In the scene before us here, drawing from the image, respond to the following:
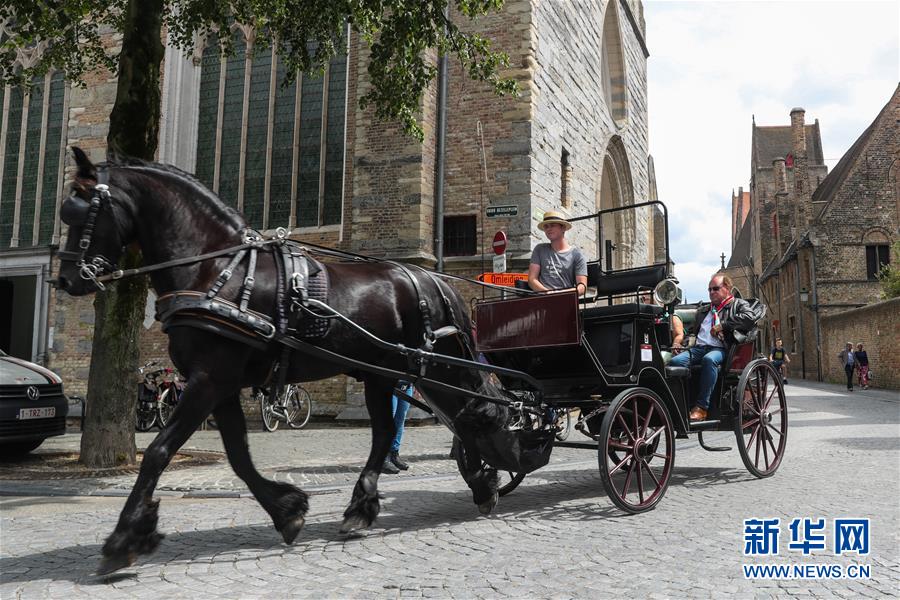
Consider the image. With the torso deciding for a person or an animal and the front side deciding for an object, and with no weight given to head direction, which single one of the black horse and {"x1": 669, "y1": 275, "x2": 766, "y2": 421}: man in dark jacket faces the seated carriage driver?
the man in dark jacket

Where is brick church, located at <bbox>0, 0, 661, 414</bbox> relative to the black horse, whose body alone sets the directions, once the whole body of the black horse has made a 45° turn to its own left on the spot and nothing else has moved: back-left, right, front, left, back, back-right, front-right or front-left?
back

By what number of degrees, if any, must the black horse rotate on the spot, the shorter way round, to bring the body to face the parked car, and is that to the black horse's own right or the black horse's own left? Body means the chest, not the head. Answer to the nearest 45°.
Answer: approximately 90° to the black horse's own right

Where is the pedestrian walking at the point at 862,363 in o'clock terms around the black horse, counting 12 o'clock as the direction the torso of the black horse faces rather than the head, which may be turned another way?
The pedestrian walking is roughly at 6 o'clock from the black horse.

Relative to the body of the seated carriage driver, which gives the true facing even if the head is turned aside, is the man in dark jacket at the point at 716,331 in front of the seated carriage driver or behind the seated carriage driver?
behind

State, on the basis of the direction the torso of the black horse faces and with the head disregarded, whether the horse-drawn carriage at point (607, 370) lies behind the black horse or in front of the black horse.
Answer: behind

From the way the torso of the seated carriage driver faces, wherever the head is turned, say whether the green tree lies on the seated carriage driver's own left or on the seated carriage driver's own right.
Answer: on the seated carriage driver's own right

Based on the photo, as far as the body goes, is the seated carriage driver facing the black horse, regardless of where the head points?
yes

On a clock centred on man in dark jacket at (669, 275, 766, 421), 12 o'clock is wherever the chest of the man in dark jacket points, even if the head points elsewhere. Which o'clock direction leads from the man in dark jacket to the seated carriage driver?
The seated carriage driver is roughly at 12 o'clock from the man in dark jacket.

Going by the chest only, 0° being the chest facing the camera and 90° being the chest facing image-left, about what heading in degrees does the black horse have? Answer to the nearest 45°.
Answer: approximately 45°
